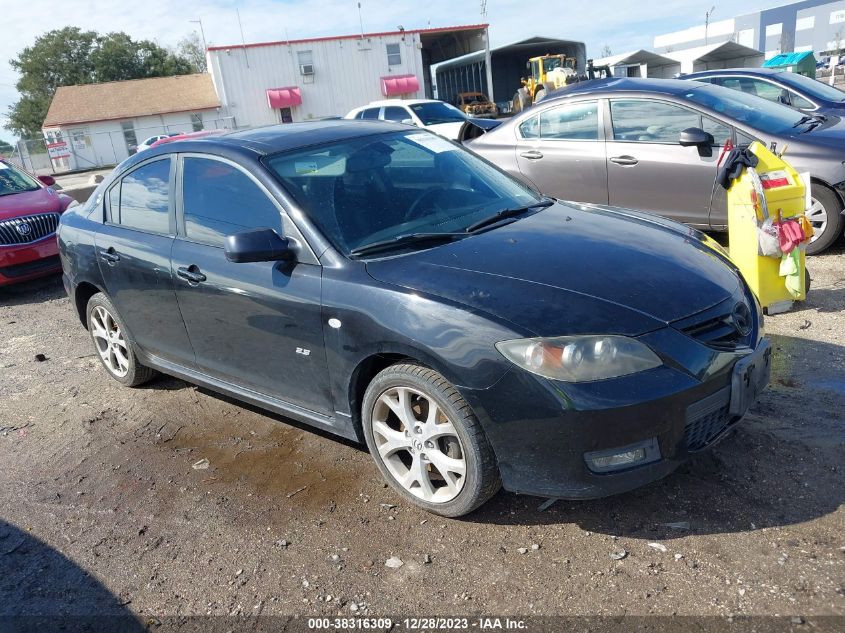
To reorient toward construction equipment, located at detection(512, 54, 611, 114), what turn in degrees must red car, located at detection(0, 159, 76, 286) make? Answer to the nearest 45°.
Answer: approximately 90° to its left

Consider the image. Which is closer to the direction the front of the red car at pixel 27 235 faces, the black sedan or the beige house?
the black sedan

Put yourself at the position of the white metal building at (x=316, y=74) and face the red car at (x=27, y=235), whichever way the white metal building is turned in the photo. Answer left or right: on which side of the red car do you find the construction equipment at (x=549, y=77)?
left

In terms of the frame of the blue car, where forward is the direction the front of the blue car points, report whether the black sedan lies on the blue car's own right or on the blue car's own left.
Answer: on the blue car's own right

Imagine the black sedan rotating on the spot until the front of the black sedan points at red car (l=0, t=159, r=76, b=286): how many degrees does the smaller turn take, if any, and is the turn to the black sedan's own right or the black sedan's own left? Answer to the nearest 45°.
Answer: approximately 180°

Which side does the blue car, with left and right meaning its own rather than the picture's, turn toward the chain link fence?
back

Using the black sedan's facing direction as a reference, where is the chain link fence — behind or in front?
behind

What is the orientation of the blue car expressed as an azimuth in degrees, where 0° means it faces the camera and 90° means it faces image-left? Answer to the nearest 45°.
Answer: approximately 315°

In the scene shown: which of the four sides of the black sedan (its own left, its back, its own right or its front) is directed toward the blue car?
left

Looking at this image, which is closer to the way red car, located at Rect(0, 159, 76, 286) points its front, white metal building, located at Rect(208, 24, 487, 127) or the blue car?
the blue car

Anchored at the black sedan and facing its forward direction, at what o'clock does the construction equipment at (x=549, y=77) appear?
The construction equipment is roughly at 8 o'clock from the black sedan.

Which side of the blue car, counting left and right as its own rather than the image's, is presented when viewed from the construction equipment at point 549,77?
back

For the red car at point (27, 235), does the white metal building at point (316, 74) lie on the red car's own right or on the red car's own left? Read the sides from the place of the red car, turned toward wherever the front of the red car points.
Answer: on the red car's own left

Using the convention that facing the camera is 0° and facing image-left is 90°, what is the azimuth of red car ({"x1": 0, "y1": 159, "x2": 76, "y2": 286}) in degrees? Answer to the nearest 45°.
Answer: approximately 315°

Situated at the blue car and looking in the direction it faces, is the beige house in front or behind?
behind

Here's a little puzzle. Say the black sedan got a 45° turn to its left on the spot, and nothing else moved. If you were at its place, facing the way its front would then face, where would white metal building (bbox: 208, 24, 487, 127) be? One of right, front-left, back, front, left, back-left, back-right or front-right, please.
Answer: left
